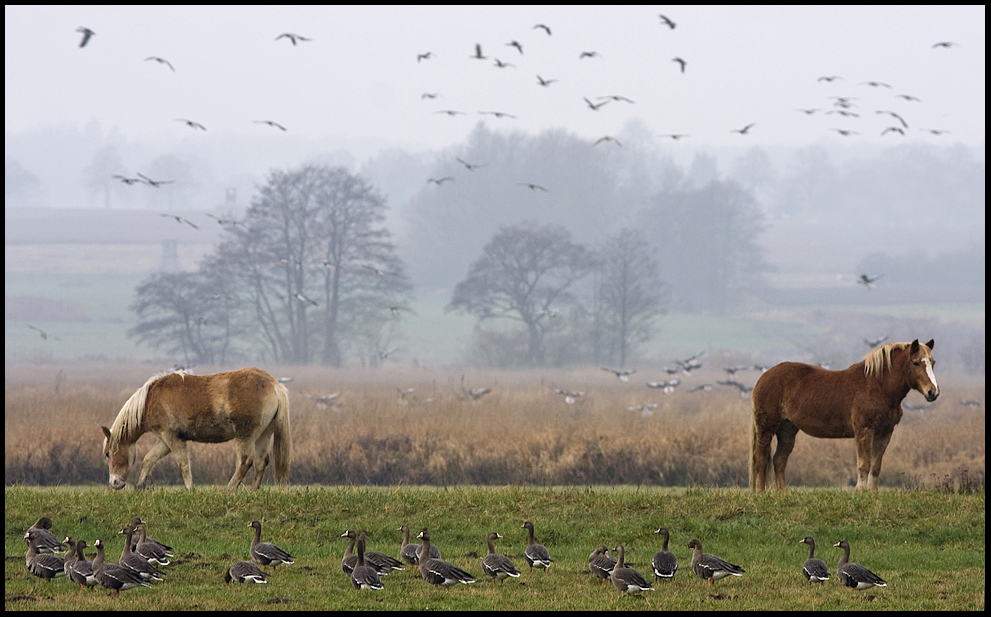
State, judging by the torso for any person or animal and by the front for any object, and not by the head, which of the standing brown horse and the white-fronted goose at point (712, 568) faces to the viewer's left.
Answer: the white-fronted goose

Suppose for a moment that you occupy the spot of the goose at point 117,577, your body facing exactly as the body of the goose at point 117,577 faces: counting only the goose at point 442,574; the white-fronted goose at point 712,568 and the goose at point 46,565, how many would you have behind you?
2

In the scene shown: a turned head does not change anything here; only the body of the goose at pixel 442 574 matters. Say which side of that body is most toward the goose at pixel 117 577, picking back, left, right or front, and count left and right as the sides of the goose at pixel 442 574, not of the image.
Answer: front

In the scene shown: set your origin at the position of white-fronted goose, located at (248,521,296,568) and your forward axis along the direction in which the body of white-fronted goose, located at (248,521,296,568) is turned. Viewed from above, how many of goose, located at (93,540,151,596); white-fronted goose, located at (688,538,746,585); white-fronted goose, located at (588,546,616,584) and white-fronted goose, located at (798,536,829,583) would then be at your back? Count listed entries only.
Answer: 3

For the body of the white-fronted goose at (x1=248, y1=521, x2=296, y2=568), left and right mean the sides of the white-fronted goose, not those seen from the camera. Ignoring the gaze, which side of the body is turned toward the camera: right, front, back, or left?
left

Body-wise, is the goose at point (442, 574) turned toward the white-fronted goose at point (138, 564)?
yes

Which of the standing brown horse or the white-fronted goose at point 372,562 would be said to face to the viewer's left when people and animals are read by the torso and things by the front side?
the white-fronted goose

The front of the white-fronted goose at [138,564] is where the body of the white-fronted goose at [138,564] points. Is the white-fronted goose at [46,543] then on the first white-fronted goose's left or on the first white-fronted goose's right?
on the first white-fronted goose's right

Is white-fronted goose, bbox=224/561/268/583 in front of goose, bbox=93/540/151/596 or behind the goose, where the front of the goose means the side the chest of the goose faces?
behind

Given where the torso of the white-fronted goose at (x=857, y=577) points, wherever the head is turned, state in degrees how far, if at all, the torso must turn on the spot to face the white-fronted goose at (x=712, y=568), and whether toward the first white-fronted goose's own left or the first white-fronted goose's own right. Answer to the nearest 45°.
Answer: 0° — it already faces it

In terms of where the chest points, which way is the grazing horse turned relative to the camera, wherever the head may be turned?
to the viewer's left

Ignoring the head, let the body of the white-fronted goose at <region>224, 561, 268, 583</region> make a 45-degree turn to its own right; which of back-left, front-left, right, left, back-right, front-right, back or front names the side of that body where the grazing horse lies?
front-right

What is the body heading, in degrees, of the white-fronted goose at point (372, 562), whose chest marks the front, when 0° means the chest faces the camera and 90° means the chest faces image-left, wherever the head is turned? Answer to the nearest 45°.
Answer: approximately 90°

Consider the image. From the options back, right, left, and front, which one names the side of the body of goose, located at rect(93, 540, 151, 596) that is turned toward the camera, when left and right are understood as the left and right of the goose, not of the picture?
left

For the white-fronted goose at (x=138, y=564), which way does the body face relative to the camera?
to the viewer's left

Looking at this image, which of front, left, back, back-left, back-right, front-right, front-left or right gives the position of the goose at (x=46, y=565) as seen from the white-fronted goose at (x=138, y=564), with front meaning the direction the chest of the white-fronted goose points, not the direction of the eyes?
front-right
